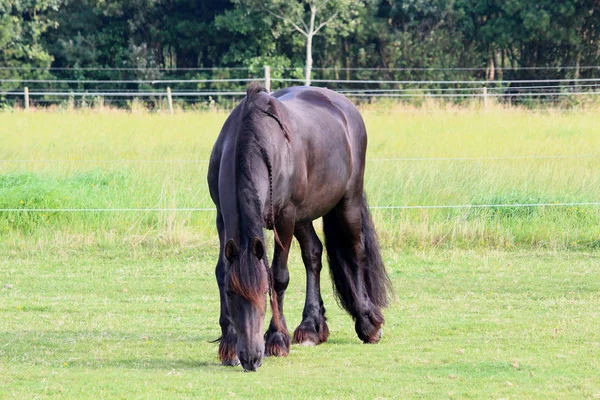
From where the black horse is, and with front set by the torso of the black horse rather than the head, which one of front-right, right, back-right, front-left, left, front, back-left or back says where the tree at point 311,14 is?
back-right

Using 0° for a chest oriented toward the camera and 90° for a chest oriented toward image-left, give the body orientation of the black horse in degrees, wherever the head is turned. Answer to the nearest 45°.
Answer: approximately 45°

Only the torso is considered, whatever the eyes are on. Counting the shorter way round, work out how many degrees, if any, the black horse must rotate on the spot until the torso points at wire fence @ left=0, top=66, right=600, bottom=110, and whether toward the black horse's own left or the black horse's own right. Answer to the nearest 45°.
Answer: approximately 135° to the black horse's own right
